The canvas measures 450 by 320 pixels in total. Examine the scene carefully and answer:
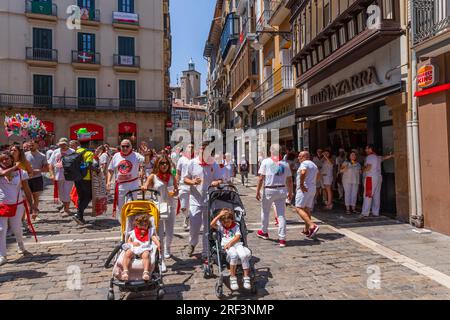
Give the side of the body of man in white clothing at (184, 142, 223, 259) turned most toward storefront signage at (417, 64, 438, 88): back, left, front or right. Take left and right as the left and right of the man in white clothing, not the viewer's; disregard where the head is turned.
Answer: left

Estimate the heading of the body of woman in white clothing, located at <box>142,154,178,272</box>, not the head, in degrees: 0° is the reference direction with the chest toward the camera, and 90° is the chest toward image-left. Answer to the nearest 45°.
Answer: approximately 0°

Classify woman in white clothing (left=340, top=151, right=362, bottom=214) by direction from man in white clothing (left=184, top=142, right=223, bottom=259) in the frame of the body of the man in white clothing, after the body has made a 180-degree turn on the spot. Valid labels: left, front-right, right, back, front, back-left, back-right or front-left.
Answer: front-right

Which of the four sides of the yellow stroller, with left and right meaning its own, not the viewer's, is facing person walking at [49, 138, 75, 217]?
back

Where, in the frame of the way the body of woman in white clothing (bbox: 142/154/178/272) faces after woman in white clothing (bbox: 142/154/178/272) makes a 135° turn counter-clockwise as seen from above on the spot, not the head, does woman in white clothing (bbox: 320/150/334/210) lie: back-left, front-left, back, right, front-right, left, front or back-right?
front

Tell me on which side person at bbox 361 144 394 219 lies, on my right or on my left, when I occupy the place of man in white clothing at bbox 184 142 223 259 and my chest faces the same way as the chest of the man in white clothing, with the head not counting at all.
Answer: on my left

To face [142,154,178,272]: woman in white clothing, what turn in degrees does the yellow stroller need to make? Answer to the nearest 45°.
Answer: approximately 180°

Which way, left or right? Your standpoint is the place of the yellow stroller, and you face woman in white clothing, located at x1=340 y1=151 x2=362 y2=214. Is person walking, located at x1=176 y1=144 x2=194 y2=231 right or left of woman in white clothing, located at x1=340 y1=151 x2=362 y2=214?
left

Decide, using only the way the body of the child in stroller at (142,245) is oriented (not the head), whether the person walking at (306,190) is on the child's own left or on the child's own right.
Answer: on the child's own left

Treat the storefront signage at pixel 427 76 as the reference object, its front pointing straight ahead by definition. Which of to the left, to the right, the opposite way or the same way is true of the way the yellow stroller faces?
to the left

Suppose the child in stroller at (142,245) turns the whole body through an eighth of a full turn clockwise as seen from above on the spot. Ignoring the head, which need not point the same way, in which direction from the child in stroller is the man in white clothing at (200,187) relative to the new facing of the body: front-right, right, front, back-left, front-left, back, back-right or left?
back

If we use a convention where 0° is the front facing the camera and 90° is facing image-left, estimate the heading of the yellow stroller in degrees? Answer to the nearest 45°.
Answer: approximately 0°

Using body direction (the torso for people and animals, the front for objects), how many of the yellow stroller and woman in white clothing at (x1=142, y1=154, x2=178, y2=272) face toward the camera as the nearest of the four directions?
2

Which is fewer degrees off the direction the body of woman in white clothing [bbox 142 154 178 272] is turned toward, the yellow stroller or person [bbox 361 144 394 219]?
the yellow stroller
